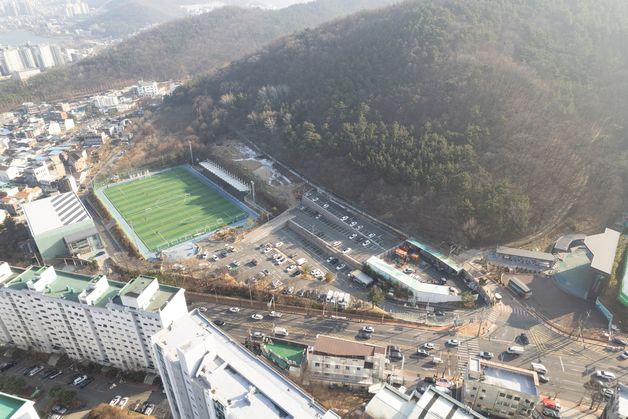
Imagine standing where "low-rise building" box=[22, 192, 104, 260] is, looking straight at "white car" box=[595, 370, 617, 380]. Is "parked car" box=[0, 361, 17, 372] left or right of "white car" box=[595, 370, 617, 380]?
right

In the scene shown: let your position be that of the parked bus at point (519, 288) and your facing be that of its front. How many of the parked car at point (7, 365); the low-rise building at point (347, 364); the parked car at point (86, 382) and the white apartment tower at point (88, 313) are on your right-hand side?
4

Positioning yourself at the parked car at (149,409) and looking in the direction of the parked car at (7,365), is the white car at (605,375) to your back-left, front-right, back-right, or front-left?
back-right

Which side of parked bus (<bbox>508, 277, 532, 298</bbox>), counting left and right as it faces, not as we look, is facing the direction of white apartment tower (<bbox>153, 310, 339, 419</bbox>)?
right

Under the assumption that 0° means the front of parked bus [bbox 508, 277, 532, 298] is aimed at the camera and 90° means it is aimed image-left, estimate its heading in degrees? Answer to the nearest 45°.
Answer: approximately 315°

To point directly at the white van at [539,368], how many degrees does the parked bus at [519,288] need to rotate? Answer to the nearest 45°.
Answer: approximately 45° to its right

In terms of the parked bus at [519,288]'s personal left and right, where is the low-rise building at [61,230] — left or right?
on its right

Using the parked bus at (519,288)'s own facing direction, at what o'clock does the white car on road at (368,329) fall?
The white car on road is roughly at 3 o'clock from the parked bus.

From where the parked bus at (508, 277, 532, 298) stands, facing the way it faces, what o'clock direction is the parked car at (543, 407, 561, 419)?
The parked car is roughly at 1 o'clock from the parked bus.

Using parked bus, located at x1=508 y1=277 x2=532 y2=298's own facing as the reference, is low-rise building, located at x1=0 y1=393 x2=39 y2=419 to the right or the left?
on its right

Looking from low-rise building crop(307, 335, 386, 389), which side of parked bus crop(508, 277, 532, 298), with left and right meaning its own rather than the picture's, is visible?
right

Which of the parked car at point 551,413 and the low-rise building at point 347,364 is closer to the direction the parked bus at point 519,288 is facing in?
the parked car

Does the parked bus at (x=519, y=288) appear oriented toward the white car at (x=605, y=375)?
yes

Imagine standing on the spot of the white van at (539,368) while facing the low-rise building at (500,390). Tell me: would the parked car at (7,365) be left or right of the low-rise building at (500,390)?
right
